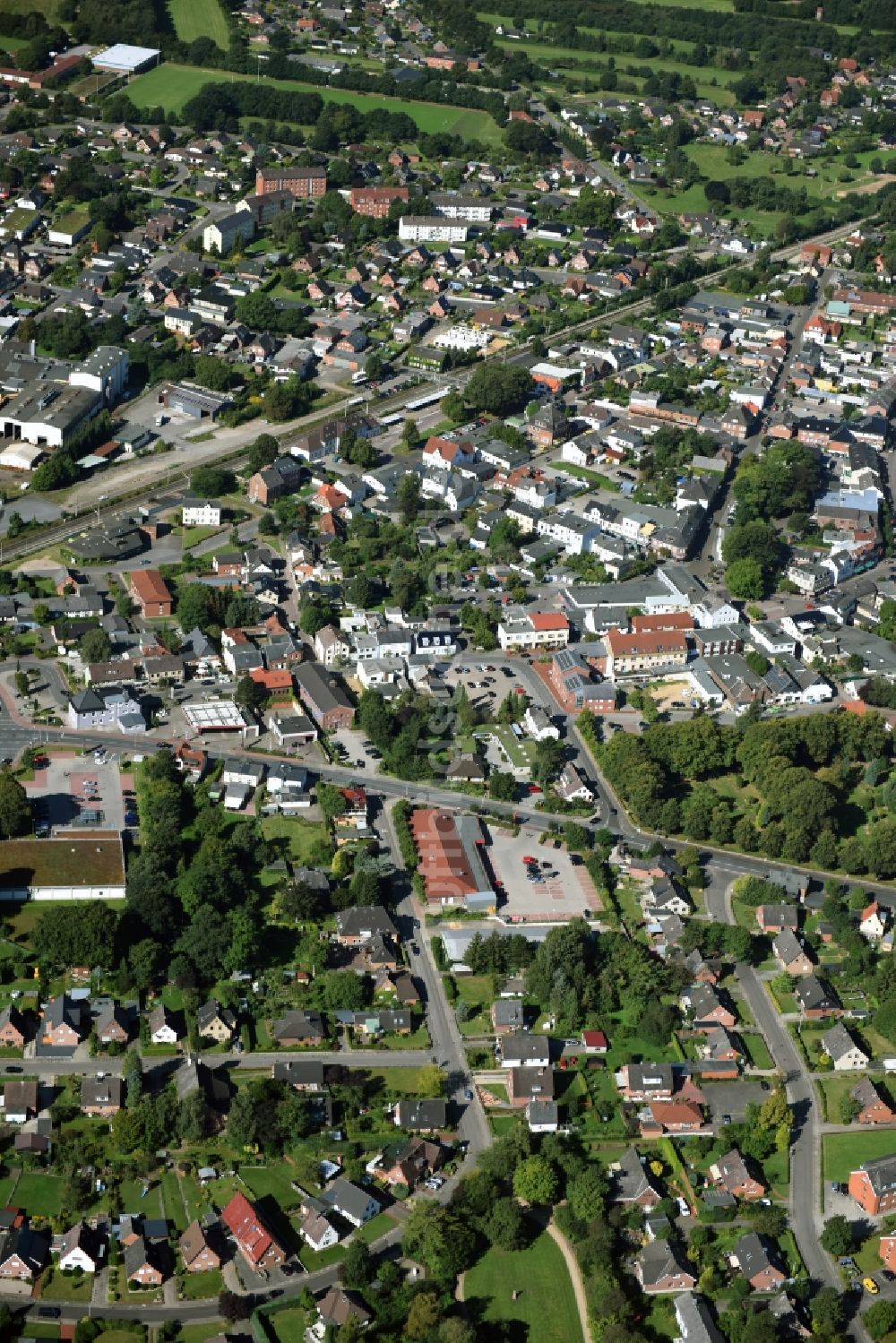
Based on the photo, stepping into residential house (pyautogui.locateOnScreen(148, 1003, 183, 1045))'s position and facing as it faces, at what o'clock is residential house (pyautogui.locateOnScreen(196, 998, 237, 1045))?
residential house (pyautogui.locateOnScreen(196, 998, 237, 1045)) is roughly at 9 o'clock from residential house (pyautogui.locateOnScreen(148, 1003, 183, 1045)).

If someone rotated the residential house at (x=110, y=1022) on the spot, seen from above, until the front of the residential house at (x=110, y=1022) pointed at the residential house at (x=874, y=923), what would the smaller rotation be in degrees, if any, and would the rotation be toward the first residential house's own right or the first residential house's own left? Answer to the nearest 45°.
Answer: approximately 90° to the first residential house's own left

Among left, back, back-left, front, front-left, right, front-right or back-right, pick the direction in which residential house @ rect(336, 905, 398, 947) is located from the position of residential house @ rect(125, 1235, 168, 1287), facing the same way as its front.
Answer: back-left

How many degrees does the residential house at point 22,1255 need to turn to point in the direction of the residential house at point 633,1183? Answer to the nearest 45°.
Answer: approximately 90° to its left

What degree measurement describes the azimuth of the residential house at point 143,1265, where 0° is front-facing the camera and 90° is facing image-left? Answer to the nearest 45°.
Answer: approximately 0°

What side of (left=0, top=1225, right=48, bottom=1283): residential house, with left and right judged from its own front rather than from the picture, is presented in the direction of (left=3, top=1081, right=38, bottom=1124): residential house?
back

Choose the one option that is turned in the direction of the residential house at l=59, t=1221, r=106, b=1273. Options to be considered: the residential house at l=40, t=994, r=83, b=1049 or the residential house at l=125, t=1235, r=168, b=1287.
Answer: the residential house at l=40, t=994, r=83, b=1049

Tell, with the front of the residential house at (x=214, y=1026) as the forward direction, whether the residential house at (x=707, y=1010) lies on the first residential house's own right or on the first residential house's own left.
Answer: on the first residential house's own left

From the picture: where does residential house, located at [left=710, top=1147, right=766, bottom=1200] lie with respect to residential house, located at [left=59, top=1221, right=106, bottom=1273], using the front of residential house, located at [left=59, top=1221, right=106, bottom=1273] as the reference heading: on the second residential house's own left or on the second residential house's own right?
on the second residential house's own left

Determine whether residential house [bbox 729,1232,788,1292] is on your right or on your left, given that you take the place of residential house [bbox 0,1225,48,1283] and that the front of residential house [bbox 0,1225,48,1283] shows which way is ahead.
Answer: on your left
